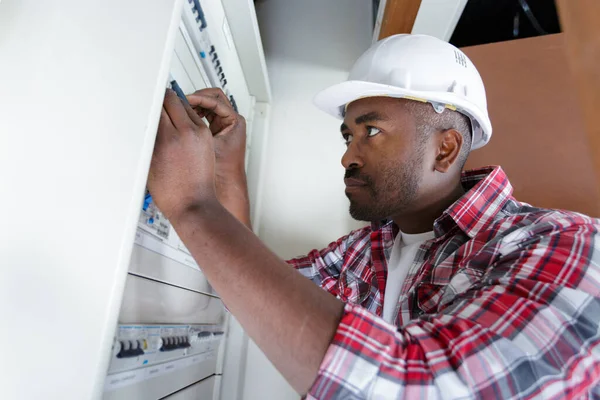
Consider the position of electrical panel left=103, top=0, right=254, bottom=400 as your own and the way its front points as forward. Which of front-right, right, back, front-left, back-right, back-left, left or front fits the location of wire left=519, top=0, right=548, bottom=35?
front-left

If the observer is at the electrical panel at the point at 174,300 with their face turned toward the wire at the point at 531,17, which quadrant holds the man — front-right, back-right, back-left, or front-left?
front-right

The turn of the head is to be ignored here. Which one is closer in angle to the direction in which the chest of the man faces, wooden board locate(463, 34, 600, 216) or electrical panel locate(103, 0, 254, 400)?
the electrical panel

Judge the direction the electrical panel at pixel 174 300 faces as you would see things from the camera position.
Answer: facing the viewer and to the right of the viewer

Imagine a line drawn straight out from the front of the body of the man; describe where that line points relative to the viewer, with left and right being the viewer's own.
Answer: facing the viewer and to the left of the viewer

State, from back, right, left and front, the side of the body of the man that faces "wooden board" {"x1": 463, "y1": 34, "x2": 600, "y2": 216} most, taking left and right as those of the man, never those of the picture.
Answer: back

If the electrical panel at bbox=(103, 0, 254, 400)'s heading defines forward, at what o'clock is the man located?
The man is roughly at 12 o'clock from the electrical panel.

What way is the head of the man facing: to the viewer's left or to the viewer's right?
to the viewer's left

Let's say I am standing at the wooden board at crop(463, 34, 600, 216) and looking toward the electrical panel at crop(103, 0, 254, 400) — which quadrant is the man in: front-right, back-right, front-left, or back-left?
front-left

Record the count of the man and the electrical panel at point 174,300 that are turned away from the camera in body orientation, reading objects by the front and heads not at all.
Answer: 0
